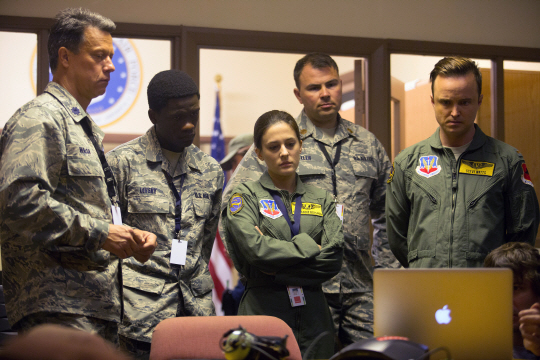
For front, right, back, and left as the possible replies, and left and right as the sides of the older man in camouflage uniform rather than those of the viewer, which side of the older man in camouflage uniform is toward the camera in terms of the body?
right

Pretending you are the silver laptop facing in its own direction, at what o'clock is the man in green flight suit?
The man in green flight suit is roughly at 12 o'clock from the silver laptop.

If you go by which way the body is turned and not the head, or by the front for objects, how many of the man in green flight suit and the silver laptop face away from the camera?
1

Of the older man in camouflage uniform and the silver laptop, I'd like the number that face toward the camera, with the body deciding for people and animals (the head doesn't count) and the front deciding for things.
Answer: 0

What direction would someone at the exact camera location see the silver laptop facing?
facing away from the viewer

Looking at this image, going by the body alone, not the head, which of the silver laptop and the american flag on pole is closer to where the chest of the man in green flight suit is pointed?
the silver laptop

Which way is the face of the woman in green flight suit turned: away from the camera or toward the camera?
toward the camera

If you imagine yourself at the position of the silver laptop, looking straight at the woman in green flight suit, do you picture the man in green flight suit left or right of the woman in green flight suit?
right

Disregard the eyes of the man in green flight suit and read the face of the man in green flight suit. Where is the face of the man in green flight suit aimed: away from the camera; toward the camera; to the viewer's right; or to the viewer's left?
toward the camera

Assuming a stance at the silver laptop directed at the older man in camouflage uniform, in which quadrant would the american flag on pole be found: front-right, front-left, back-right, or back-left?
front-right

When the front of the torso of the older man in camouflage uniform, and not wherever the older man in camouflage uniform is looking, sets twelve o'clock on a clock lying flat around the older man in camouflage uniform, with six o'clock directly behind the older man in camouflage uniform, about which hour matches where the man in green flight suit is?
The man in green flight suit is roughly at 12 o'clock from the older man in camouflage uniform.

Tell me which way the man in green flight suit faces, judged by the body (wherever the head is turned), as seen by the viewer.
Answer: toward the camera

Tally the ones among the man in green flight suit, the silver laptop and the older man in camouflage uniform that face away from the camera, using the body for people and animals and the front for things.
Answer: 1

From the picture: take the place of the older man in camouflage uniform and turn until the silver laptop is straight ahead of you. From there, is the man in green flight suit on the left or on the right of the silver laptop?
left

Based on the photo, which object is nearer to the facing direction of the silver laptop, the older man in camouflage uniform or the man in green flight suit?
the man in green flight suit

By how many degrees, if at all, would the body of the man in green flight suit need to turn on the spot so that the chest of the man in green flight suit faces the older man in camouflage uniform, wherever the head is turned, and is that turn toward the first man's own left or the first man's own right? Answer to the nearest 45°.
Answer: approximately 45° to the first man's own right

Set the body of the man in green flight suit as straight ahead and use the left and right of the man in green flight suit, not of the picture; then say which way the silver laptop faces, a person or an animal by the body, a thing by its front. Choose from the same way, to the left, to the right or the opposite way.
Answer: the opposite way
